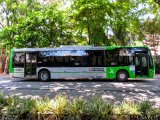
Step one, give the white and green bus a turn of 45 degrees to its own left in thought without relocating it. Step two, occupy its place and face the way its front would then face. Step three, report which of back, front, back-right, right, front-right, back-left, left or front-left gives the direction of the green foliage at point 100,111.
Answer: back-right

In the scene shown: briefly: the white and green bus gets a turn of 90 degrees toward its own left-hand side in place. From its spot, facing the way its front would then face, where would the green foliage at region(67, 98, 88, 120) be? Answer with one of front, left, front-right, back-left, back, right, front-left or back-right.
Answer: back

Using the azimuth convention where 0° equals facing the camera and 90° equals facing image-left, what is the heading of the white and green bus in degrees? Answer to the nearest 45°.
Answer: approximately 270°
